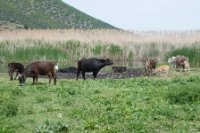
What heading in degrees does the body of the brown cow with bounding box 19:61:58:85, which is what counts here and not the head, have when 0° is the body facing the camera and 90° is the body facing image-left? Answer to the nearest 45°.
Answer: approximately 90°

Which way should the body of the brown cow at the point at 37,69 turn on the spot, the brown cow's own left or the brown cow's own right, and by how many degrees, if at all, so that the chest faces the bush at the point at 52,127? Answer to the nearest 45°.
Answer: approximately 90° to the brown cow's own left

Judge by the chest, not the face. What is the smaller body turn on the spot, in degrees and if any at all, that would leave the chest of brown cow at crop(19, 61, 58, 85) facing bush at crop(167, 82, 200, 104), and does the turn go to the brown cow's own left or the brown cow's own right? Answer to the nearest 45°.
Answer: approximately 135° to the brown cow's own left
